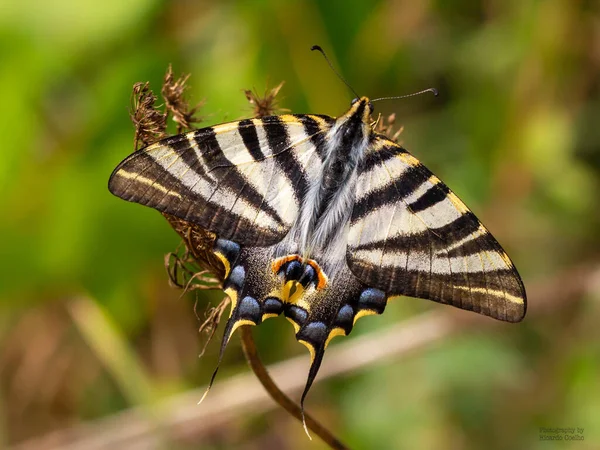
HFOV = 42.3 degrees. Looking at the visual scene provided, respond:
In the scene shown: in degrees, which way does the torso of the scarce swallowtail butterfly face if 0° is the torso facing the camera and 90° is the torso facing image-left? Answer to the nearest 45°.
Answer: approximately 180°
